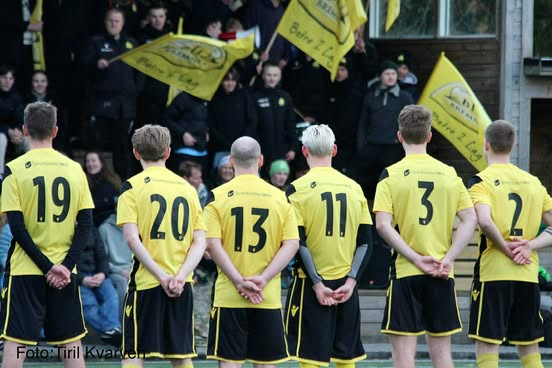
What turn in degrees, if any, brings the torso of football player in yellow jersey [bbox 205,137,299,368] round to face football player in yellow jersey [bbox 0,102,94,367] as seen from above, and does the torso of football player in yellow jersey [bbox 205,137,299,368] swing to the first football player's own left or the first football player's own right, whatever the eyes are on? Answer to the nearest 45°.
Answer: approximately 90° to the first football player's own left

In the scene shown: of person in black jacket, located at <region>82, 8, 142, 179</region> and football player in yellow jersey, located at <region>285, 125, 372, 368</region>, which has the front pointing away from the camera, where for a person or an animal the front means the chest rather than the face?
the football player in yellow jersey

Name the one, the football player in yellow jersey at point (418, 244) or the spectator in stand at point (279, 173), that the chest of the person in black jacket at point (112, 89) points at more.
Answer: the football player in yellow jersey

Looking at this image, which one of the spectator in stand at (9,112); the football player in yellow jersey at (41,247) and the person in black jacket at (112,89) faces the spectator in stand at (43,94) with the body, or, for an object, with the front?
the football player in yellow jersey

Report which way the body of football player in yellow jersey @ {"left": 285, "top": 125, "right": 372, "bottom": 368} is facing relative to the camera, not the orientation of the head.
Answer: away from the camera

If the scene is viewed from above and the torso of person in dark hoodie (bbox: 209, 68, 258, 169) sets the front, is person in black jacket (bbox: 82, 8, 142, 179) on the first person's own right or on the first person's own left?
on the first person's own right

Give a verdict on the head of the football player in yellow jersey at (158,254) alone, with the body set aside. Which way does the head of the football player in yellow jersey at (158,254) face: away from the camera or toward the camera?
away from the camera

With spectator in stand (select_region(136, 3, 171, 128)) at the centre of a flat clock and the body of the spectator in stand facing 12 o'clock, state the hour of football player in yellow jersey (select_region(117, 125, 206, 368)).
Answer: The football player in yellow jersey is roughly at 12 o'clock from the spectator in stand.
